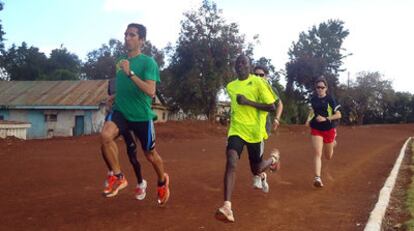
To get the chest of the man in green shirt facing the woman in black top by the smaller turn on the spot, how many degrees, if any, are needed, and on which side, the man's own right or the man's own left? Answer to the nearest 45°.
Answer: approximately 180°

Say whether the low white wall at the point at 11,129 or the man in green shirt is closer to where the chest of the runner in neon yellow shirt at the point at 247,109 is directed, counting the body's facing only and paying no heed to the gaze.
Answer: the man in green shirt

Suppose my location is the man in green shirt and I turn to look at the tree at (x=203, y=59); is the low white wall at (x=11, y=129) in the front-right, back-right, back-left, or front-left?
front-left

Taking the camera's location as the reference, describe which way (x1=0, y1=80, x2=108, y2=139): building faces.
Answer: facing the viewer

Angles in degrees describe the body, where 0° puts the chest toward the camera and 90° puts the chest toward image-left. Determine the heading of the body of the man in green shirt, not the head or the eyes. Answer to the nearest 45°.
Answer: approximately 45°

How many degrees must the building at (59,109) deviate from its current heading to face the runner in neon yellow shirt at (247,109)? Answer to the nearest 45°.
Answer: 0° — it already faces them

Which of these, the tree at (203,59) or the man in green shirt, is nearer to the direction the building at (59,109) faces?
the man in green shirt

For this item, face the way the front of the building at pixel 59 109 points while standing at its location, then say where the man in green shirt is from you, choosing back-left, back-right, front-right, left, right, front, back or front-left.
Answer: front

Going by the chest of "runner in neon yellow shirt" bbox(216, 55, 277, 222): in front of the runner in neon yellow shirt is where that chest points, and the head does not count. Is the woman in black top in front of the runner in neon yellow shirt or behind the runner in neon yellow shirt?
behind

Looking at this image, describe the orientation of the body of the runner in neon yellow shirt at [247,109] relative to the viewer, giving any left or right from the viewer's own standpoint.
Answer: facing the viewer and to the left of the viewer

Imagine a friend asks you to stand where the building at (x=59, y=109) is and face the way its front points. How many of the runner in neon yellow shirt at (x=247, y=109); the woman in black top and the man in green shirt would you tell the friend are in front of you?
3

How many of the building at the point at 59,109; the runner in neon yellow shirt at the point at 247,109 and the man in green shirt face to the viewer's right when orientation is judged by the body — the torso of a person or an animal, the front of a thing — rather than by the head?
0
